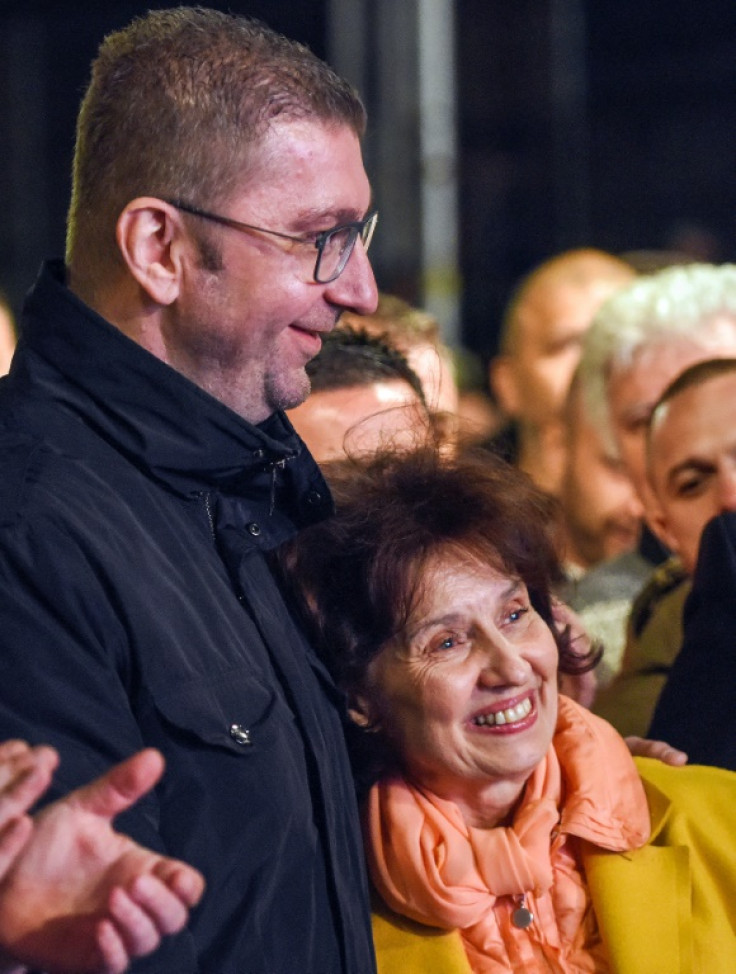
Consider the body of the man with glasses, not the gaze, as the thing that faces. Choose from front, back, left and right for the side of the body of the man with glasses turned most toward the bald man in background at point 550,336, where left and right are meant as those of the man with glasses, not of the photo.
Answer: left

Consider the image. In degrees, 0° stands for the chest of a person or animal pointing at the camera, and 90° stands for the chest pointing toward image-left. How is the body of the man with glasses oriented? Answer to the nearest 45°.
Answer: approximately 270°

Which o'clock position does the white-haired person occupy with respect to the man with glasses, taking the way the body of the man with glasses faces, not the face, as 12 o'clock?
The white-haired person is roughly at 10 o'clock from the man with glasses.

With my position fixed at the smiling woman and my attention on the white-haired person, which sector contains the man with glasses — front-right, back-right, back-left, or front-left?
back-left

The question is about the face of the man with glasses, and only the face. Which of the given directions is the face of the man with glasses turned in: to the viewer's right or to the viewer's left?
to the viewer's right
